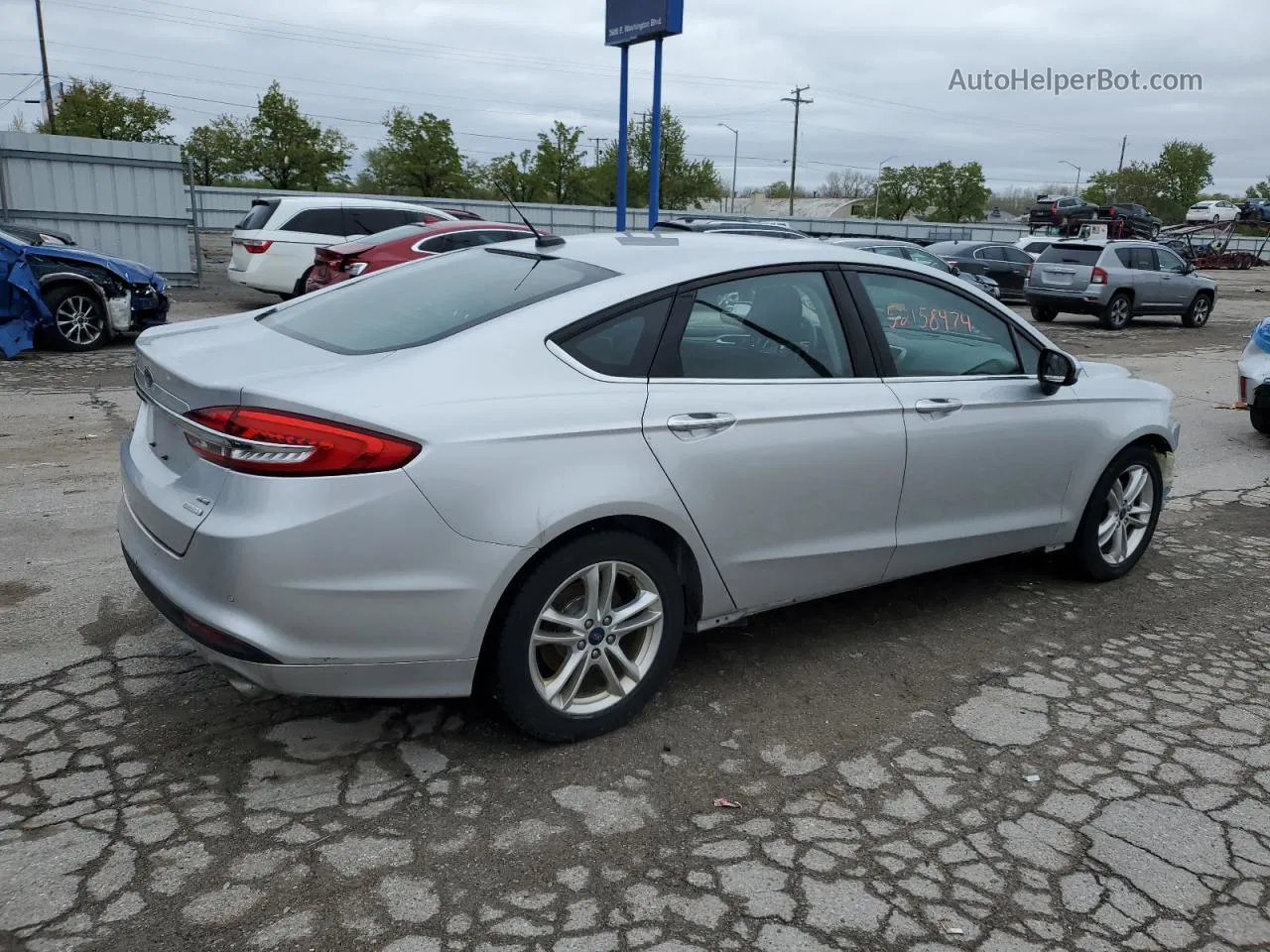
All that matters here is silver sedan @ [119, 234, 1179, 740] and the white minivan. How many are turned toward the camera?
0

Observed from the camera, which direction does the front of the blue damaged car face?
facing to the right of the viewer

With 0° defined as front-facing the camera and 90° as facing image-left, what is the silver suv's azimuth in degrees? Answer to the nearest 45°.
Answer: approximately 225°

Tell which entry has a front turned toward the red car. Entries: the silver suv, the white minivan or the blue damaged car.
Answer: the blue damaged car

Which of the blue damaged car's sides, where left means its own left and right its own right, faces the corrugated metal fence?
left

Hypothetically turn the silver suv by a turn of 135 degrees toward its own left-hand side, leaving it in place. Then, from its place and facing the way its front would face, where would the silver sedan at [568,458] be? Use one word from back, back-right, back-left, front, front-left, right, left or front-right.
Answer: left

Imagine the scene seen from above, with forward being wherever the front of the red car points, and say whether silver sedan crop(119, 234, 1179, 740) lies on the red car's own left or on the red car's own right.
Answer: on the red car's own right

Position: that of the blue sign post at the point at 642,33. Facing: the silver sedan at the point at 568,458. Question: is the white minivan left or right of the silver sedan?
right

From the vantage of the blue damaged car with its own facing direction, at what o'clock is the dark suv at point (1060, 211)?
The dark suv is roughly at 11 o'clock from the blue damaged car.

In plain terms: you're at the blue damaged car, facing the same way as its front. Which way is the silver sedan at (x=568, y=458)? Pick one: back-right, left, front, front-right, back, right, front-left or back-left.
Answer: right

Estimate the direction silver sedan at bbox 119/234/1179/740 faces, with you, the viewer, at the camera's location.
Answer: facing away from the viewer and to the right of the viewer

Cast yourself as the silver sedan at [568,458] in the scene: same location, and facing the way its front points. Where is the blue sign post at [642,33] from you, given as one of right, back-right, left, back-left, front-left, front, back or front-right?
front-left

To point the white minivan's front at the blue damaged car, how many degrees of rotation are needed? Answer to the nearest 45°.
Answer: approximately 180°
